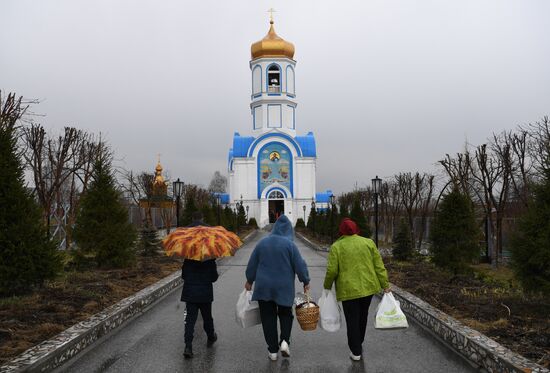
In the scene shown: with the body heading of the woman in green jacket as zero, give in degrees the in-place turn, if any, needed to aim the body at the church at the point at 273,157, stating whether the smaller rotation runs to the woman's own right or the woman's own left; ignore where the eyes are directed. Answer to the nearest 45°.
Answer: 0° — they already face it

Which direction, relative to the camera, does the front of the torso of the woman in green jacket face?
away from the camera

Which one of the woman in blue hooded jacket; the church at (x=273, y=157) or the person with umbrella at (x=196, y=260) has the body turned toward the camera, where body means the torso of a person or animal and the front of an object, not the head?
the church

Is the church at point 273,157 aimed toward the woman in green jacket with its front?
yes

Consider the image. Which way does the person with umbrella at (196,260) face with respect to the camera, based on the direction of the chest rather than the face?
away from the camera

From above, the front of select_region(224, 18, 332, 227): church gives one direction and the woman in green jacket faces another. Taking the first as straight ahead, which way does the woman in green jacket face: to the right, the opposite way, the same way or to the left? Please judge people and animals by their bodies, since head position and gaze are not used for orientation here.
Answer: the opposite way

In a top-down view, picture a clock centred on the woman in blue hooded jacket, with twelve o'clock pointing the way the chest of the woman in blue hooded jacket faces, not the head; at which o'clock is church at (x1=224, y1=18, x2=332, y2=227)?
The church is roughly at 12 o'clock from the woman in blue hooded jacket.

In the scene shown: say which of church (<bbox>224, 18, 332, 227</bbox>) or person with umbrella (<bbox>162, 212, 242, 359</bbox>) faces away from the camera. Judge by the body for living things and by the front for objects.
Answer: the person with umbrella

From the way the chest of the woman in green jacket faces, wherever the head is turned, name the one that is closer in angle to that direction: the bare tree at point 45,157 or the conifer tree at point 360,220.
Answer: the conifer tree

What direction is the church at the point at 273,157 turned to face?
toward the camera

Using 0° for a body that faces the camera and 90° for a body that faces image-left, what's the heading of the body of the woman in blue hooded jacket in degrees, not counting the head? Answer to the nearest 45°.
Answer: approximately 180°

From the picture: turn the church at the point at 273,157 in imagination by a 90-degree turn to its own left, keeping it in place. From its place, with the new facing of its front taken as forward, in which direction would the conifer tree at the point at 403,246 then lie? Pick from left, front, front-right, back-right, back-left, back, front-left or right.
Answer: right

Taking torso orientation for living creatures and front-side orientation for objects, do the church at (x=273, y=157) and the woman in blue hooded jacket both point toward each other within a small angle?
yes

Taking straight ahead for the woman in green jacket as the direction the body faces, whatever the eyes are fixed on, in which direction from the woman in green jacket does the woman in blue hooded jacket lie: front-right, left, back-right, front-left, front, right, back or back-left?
left

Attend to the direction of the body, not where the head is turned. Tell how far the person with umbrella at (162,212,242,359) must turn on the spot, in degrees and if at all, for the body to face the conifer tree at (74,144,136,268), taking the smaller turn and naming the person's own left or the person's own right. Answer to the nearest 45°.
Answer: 0° — they already face it

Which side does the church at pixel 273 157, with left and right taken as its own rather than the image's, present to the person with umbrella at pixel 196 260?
front

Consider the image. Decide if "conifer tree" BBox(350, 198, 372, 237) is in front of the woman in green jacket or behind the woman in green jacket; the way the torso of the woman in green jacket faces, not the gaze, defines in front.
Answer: in front
